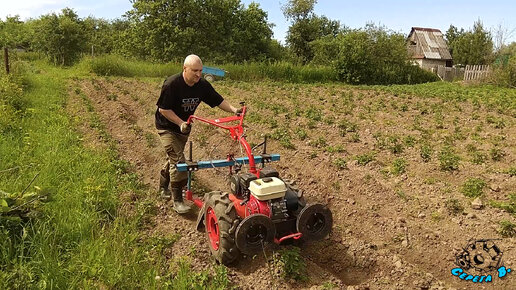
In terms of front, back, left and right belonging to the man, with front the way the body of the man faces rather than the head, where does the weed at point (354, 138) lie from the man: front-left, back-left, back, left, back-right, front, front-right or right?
left

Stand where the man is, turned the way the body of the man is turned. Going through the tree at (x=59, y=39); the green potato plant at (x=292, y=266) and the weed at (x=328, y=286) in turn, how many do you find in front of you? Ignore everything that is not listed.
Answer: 2

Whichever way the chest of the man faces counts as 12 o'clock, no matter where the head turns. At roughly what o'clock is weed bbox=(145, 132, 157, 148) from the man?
The weed is roughly at 7 o'clock from the man.

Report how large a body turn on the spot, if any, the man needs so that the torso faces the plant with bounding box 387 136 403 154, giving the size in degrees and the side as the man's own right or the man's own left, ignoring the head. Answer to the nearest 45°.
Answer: approximately 90° to the man's own left

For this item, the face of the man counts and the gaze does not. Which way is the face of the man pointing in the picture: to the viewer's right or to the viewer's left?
to the viewer's right

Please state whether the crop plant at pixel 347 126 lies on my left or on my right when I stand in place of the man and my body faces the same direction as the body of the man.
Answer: on my left

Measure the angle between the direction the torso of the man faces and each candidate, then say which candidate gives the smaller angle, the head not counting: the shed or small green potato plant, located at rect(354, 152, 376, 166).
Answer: the small green potato plant

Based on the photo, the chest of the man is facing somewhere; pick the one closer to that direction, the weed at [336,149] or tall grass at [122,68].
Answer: the weed

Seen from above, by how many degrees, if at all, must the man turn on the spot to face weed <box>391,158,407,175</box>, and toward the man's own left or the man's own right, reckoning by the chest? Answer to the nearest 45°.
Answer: approximately 45° to the man's own left

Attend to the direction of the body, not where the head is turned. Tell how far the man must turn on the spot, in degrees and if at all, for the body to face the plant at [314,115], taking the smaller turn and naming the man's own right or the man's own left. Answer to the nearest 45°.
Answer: approximately 90° to the man's own left

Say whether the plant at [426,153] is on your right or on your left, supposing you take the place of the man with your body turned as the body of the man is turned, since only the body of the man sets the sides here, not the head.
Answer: on your left

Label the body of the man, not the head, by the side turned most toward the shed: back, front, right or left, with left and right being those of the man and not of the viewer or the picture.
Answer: left

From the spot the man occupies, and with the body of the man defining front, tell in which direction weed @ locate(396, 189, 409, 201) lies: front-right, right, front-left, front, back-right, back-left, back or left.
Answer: front-left

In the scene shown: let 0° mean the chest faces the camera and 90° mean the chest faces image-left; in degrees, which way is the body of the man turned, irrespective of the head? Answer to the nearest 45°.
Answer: approximately 315°
